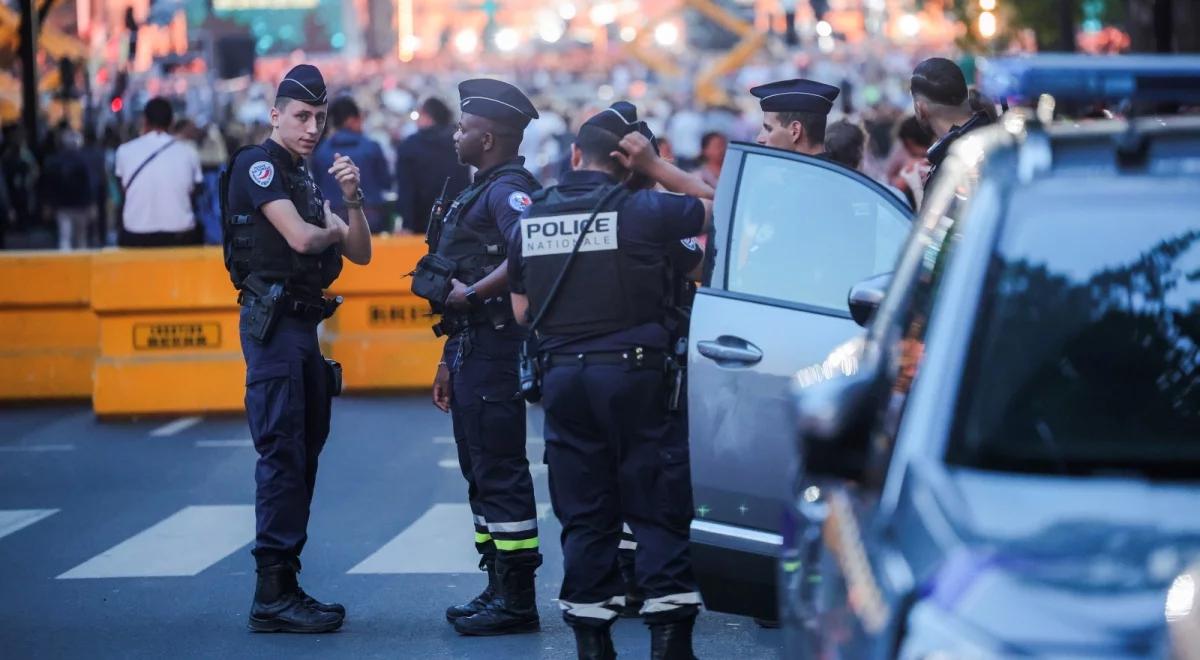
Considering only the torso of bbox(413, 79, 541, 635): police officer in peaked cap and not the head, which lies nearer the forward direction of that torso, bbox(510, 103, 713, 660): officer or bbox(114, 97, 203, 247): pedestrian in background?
the pedestrian in background

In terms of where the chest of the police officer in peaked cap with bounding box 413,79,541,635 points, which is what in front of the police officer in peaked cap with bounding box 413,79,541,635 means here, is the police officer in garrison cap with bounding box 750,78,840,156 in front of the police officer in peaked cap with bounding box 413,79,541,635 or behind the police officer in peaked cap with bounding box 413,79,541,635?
behind

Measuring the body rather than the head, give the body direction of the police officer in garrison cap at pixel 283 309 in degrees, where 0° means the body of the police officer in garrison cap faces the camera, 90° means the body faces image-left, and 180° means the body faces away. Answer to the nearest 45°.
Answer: approximately 270°

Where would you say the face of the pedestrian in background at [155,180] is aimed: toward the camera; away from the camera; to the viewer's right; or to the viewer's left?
away from the camera

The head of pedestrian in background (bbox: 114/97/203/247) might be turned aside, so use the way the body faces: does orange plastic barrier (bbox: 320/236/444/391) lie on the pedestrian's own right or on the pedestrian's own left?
on the pedestrian's own right

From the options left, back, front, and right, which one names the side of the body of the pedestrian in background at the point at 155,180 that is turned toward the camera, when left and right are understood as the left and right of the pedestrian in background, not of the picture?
back

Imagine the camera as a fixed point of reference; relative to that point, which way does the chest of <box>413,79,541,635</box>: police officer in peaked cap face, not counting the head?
to the viewer's left
